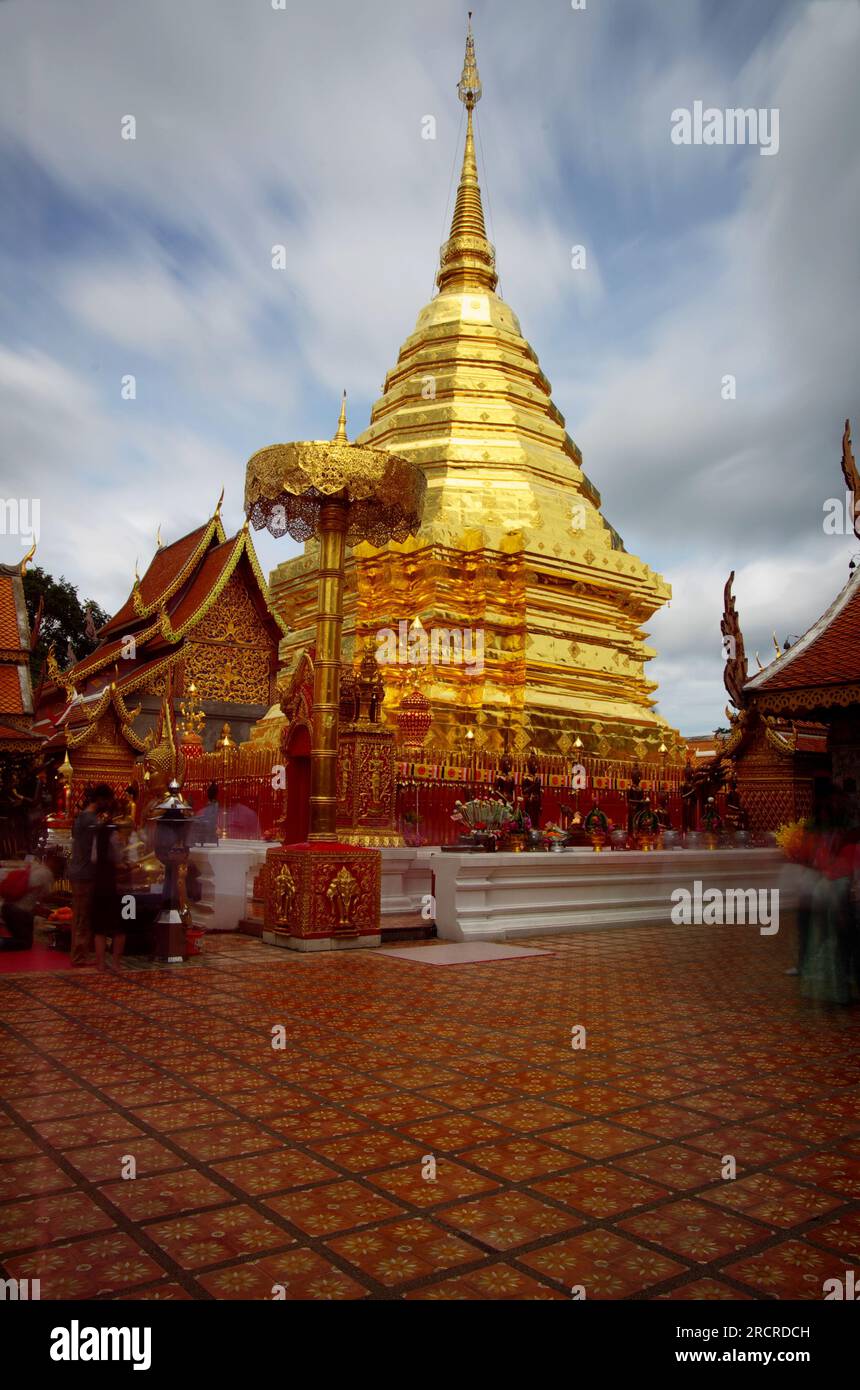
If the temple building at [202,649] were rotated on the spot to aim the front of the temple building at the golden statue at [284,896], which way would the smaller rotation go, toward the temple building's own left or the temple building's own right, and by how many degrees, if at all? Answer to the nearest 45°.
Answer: approximately 45° to the temple building's own right

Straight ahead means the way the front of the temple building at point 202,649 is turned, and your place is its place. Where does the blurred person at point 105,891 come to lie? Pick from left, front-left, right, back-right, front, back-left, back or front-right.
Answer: front-right

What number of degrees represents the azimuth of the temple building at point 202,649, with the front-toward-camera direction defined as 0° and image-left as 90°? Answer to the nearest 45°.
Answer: approximately 315°

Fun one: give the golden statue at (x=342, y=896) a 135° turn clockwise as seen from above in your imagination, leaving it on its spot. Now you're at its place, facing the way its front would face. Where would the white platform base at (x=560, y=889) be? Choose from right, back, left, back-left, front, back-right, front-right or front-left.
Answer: right

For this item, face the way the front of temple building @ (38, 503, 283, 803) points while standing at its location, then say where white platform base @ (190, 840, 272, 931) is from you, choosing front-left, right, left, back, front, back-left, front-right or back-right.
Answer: front-right

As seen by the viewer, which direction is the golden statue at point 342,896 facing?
toward the camera

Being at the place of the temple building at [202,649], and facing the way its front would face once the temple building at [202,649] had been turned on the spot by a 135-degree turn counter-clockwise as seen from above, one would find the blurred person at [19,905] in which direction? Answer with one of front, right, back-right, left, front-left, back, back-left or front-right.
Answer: back

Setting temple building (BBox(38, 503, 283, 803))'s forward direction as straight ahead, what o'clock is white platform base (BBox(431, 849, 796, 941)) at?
The white platform base is roughly at 1 o'clock from the temple building.

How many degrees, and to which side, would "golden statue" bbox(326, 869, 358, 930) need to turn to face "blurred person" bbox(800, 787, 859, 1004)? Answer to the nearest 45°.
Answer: approximately 45° to its left

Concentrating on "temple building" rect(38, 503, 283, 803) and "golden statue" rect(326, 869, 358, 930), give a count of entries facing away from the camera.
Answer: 0

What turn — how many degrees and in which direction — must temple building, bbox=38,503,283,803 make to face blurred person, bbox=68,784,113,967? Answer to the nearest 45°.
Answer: approximately 45° to its right

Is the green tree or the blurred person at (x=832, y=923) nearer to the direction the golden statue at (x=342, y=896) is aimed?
the blurred person

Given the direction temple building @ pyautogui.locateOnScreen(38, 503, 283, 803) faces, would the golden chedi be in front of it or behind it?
in front
